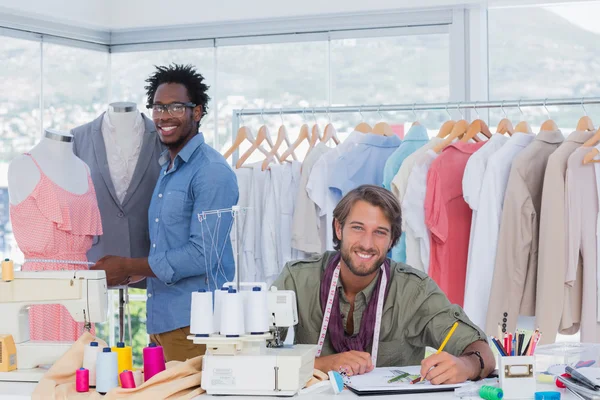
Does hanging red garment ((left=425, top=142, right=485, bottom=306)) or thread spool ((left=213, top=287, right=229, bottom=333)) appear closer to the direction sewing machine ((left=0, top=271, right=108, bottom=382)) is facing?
the hanging red garment

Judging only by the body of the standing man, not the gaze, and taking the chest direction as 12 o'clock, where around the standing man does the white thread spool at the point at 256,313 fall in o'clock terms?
The white thread spool is roughly at 10 o'clock from the standing man.

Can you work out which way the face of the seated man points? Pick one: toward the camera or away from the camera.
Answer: toward the camera

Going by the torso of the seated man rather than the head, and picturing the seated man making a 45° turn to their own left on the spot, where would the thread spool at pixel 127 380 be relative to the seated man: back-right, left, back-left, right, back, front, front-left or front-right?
right

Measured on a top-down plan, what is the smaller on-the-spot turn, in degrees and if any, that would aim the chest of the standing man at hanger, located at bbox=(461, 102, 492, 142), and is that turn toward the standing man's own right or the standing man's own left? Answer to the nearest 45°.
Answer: approximately 135° to the standing man's own left

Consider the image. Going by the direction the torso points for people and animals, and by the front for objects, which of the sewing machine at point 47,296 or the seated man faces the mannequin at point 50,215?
the sewing machine

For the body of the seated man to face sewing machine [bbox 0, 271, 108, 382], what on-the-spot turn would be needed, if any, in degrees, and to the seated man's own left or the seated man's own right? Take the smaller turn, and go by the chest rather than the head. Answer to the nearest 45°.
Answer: approximately 90° to the seated man's own right

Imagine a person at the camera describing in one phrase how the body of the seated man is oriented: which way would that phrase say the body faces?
toward the camera

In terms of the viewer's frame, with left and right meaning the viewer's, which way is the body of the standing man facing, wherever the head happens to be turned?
facing the viewer and to the left of the viewer

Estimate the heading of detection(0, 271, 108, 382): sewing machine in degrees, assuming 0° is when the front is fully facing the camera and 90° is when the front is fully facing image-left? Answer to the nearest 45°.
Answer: approximately 180°
